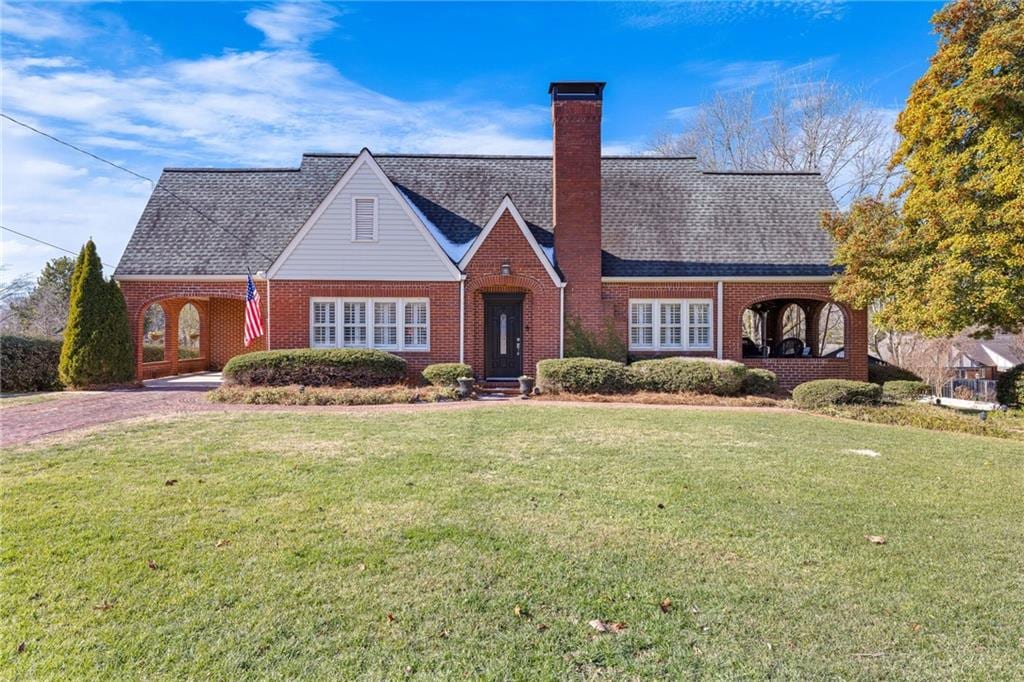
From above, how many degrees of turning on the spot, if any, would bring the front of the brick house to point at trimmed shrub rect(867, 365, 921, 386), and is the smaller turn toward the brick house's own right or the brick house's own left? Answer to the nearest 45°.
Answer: approximately 90° to the brick house's own left

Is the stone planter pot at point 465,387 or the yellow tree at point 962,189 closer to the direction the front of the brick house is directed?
the stone planter pot

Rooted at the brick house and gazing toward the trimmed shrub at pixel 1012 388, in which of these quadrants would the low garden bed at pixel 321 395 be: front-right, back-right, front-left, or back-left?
back-right

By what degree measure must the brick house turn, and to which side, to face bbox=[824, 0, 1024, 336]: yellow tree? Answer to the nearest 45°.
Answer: approximately 45° to its left

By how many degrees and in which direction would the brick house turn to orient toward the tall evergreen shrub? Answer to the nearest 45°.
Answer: approximately 90° to its right

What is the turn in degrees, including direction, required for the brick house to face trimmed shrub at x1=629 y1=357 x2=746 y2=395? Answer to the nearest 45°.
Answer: approximately 45° to its left

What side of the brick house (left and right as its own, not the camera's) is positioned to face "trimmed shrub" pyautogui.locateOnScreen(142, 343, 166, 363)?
right

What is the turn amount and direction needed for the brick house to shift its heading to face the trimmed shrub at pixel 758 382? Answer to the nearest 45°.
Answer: approximately 90° to its left

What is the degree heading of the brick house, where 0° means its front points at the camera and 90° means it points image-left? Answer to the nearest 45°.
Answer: approximately 0°
